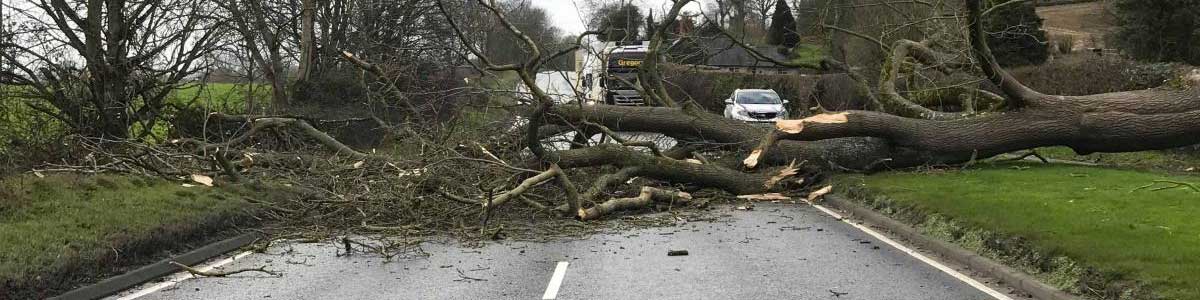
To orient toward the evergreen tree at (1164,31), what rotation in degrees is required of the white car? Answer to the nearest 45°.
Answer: approximately 90° to its left

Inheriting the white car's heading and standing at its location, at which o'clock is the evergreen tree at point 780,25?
The evergreen tree is roughly at 6 o'clock from the white car.

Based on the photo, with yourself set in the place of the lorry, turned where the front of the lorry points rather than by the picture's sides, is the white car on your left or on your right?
on your left

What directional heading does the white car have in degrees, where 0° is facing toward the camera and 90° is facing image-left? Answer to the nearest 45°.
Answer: approximately 0°

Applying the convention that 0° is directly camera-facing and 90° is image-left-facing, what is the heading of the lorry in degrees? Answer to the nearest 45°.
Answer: approximately 315°
